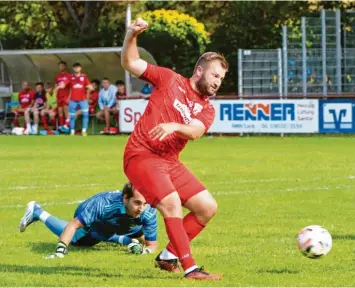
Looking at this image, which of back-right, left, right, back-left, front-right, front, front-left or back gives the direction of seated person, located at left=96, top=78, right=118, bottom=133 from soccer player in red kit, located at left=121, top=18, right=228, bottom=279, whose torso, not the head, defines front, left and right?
back-left

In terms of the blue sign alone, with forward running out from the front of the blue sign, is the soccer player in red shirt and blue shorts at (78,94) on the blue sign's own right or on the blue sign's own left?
on the blue sign's own right

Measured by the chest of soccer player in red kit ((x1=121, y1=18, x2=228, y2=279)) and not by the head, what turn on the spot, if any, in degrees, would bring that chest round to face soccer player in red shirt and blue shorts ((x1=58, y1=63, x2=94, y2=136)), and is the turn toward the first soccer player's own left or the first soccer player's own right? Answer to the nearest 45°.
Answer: approximately 135° to the first soccer player's own left

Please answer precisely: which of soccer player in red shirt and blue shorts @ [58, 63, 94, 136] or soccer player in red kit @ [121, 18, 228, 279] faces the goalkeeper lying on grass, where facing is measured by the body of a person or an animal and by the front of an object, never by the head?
soccer player in red shirt and blue shorts @ [58, 63, 94, 136]

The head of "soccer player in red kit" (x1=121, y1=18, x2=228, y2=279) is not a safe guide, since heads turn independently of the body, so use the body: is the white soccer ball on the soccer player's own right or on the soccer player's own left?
on the soccer player's own left

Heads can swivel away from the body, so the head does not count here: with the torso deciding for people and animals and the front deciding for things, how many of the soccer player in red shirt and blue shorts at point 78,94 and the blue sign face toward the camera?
2

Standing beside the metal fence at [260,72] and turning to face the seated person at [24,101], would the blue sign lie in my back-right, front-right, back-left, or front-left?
back-left

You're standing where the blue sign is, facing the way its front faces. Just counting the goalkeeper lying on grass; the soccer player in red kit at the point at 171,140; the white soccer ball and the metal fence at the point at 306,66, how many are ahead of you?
3
